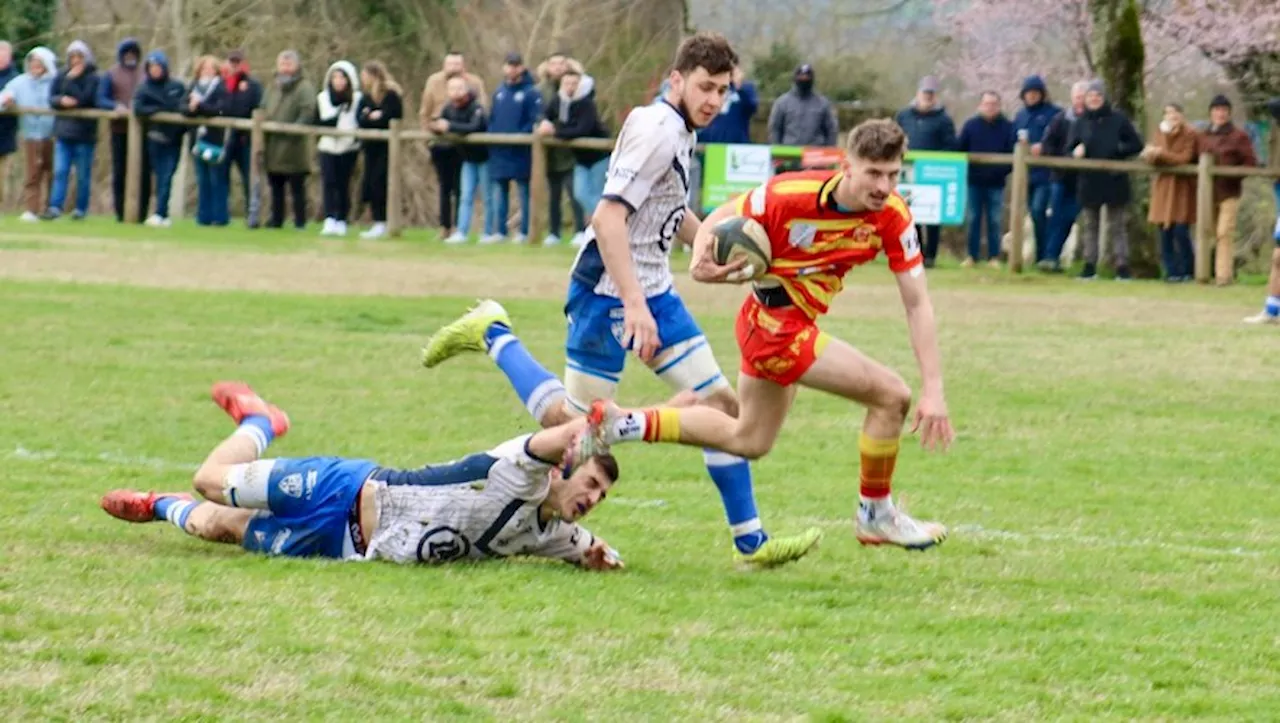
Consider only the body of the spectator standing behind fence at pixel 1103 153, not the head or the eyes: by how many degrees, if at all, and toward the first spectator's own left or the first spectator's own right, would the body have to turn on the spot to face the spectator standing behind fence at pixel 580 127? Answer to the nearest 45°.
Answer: approximately 90° to the first spectator's own right

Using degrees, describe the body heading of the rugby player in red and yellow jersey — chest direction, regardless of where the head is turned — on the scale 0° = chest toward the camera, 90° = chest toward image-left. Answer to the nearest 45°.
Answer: approximately 315°

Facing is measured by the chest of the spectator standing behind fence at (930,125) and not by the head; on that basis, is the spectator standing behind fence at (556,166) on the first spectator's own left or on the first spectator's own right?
on the first spectator's own right

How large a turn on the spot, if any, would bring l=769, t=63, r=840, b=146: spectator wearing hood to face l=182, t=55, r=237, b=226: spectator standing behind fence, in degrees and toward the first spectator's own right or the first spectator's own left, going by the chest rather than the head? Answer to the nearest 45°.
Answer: approximately 90° to the first spectator's own right

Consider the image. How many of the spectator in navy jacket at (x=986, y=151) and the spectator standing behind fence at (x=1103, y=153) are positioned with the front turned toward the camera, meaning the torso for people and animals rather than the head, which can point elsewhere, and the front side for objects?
2
